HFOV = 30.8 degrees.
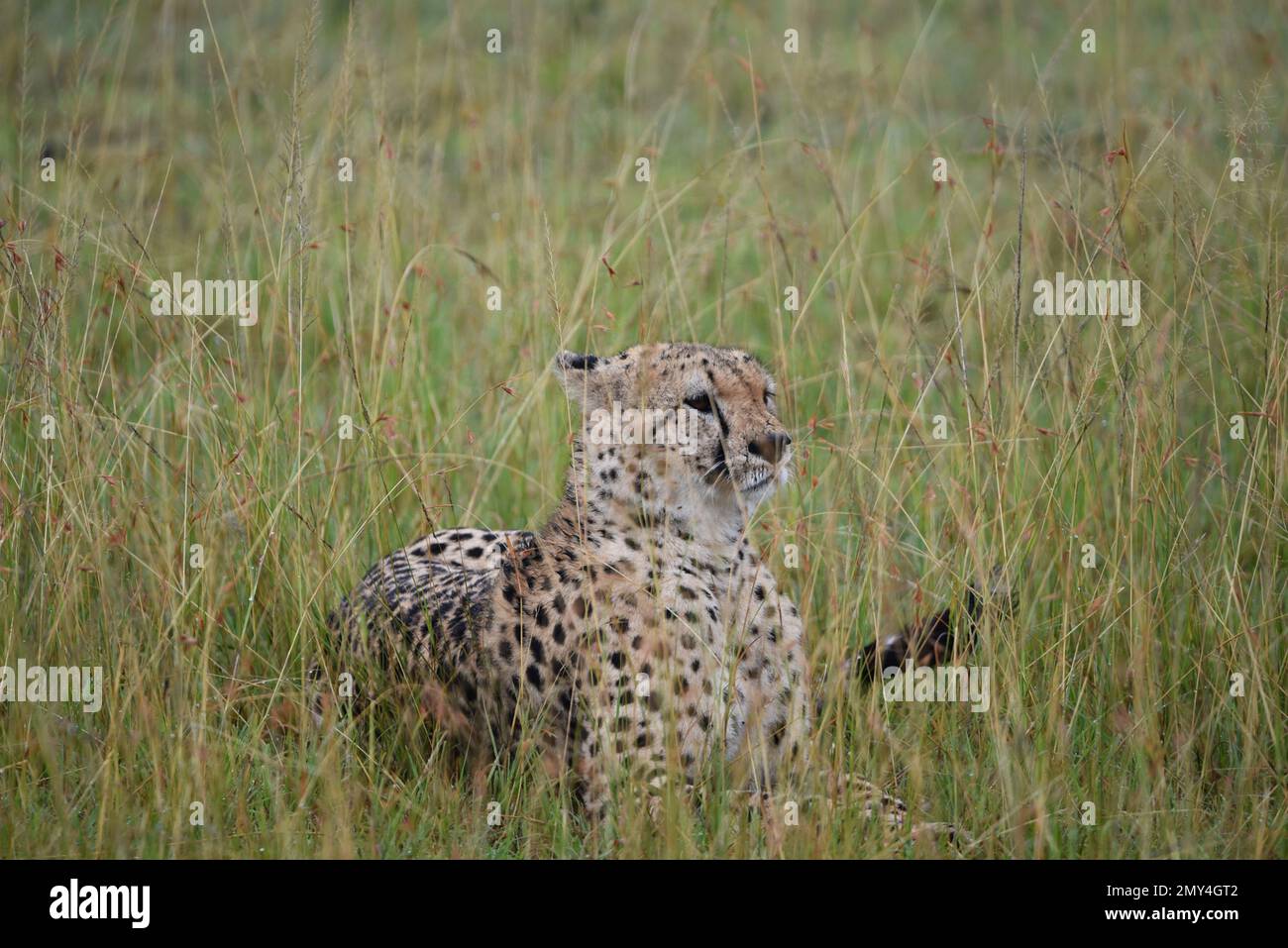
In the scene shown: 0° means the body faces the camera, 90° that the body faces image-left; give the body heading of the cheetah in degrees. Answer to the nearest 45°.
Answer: approximately 315°
